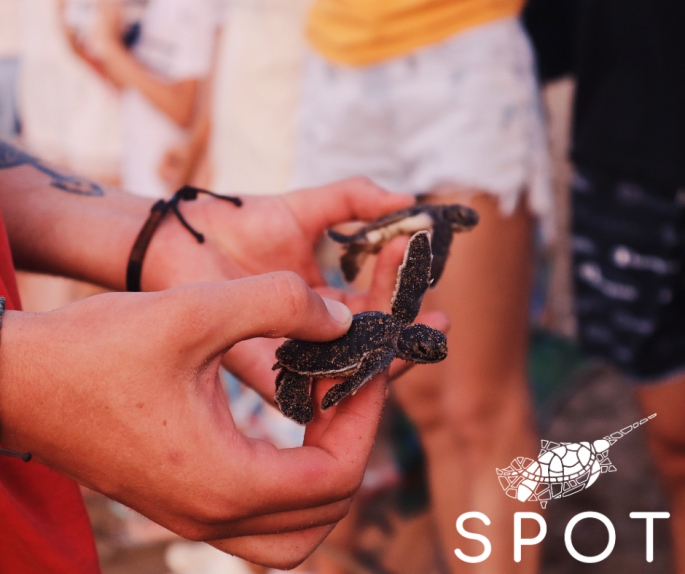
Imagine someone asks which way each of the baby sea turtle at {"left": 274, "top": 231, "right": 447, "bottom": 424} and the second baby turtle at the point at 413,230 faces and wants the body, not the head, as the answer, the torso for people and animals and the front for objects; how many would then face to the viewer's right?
2

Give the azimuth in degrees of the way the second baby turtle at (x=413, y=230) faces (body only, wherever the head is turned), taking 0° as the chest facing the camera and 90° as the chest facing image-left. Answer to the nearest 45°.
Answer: approximately 270°

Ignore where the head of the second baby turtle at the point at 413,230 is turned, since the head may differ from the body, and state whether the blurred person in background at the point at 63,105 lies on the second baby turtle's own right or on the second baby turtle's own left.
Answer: on the second baby turtle's own left

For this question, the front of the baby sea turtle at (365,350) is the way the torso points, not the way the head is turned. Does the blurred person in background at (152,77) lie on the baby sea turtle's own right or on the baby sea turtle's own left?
on the baby sea turtle's own left

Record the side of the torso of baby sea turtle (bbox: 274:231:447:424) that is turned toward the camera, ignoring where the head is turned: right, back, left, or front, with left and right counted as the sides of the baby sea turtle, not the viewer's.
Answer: right
